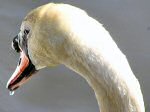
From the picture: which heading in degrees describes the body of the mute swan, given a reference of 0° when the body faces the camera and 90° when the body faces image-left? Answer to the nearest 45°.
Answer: approximately 90°
